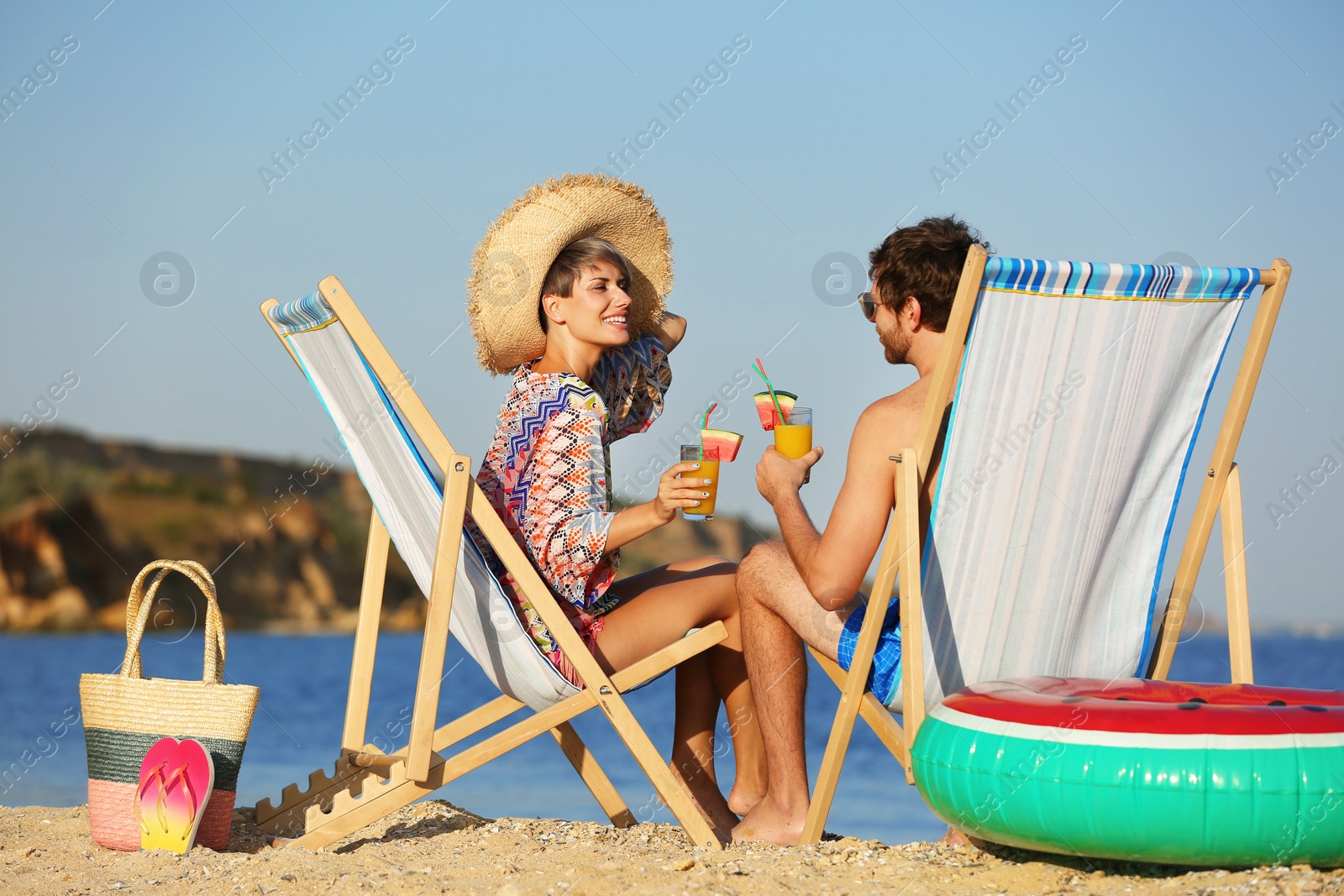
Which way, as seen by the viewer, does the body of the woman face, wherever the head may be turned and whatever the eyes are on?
to the viewer's right

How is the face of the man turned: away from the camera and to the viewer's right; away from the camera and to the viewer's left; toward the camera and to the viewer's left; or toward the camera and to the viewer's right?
away from the camera and to the viewer's left

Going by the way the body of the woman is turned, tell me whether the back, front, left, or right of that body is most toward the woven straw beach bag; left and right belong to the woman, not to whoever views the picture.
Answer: back

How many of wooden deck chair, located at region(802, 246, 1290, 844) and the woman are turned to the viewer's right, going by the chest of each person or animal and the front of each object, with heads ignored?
1

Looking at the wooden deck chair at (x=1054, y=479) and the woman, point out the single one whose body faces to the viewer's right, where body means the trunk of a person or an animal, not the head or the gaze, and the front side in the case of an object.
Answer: the woman

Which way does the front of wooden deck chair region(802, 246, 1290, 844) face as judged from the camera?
facing away from the viewer and to the left of the viewer
